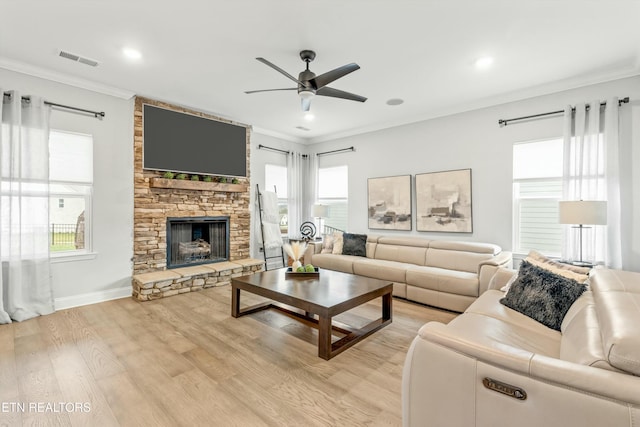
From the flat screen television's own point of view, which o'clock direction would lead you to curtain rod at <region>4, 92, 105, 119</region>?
The curtain rod is roughly at 4 o'clock from the flat screen television.

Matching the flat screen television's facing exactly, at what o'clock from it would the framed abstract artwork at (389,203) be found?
The framed abstract artwork is roughly at 11 o'clock from the flat screen television.

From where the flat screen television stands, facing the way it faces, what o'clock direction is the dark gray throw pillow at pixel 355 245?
The dark gray throw pillow is roughly at 11 o'clock from the flat screen television.

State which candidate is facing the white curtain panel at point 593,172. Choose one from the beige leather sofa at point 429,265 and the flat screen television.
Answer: the flat screen television

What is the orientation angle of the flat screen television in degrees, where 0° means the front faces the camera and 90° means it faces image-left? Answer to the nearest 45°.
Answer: approximately 315°

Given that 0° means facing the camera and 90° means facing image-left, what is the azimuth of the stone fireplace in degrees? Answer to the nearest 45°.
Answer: approximately 315°

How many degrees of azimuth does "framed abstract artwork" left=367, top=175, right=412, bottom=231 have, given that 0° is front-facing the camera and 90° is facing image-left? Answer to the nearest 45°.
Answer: approximately 45°

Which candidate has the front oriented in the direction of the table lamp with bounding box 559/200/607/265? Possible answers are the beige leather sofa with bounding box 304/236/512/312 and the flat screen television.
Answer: the flat screen television

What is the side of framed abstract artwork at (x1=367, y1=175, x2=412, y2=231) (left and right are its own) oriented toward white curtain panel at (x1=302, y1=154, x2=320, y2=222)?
right
